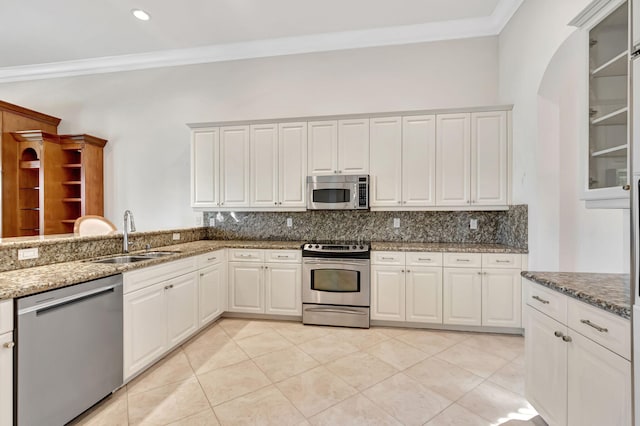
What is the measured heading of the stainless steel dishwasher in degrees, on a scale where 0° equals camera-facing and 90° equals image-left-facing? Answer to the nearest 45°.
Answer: approximately 315°

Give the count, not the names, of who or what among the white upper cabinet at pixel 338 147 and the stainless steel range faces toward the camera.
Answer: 2

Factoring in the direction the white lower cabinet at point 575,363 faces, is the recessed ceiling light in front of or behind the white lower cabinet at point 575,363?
in front

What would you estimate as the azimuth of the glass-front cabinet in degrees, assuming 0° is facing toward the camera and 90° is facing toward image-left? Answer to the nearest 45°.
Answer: approximately 45°

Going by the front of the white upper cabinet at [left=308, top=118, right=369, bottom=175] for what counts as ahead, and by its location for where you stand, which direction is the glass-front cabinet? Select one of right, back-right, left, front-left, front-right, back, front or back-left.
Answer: front-left

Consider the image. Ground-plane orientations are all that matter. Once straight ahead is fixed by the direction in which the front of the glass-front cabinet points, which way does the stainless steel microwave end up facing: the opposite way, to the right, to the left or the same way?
to the left

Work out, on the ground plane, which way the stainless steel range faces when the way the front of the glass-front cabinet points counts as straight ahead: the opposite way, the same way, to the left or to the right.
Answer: to the left

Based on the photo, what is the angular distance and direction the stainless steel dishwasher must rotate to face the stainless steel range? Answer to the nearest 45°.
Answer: approximately 45° to its left

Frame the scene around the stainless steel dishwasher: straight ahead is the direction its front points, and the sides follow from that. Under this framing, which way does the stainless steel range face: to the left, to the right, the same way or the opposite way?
to the right

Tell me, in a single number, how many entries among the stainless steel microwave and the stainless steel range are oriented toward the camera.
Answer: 2

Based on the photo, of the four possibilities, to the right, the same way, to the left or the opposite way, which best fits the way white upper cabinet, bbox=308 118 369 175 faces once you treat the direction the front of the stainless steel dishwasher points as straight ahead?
to the right

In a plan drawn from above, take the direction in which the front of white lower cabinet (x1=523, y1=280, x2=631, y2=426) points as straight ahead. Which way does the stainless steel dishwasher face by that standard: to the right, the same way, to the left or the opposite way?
the opposite way
